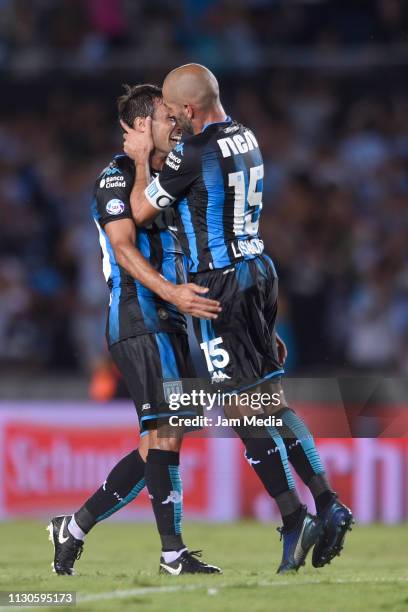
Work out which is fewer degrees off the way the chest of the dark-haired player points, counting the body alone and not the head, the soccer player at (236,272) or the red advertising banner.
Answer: the soccer player

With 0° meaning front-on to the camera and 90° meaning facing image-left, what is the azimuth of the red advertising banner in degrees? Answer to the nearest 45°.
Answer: approximately 0°

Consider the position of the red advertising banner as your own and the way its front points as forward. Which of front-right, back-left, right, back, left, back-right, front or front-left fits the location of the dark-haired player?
front

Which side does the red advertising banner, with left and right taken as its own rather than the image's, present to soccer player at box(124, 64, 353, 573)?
front

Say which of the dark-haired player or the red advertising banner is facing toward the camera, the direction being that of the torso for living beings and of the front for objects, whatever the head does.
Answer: the red advertising banner

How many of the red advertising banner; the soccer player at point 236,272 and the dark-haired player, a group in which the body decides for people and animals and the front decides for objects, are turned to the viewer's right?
1

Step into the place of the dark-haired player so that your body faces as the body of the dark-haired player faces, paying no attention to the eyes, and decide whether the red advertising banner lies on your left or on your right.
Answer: on your left

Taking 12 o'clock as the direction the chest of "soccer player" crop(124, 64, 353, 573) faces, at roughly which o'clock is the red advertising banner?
The red advertising banner is roughly at 1 o'clock from the soccer player.

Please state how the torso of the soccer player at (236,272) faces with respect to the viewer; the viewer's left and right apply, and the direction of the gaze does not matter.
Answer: facing away from the viewer and to the left of the viewer

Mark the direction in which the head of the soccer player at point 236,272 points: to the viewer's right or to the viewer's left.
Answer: to the viewer's left

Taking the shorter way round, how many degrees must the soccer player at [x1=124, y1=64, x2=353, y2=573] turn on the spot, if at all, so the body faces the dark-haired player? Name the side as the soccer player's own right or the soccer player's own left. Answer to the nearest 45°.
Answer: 0° — they already face them

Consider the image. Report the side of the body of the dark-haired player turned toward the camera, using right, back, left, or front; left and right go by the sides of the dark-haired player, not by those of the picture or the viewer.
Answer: right
